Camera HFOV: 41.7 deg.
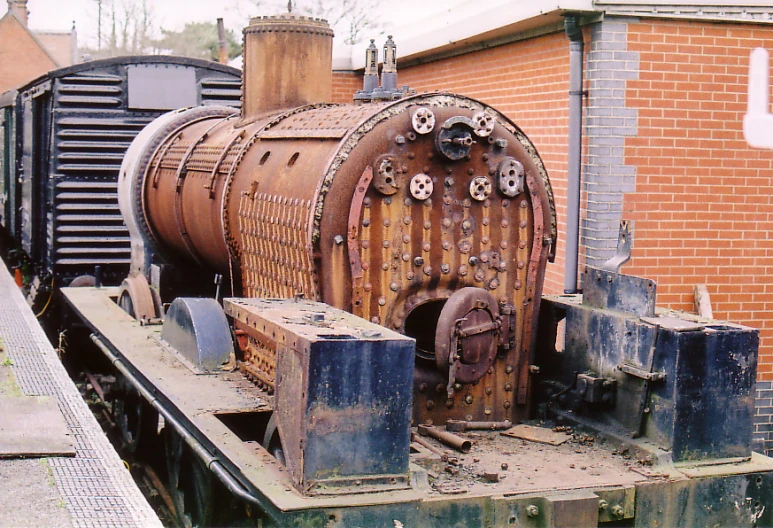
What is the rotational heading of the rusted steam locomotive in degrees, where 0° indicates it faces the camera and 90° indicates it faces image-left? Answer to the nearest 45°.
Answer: approximately 135°

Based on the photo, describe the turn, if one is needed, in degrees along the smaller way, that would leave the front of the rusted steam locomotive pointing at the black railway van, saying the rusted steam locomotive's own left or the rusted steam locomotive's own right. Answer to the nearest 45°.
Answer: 0° — it already faces it
